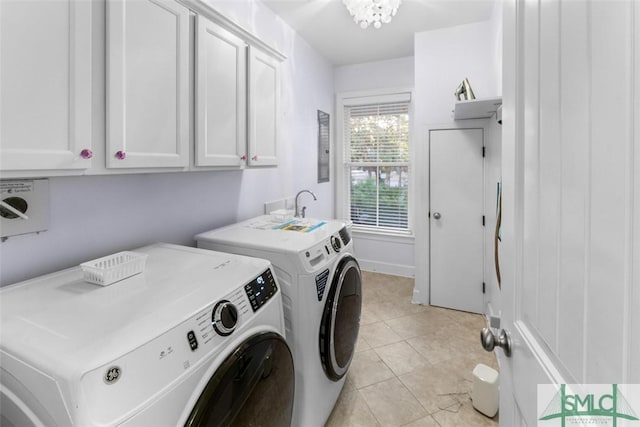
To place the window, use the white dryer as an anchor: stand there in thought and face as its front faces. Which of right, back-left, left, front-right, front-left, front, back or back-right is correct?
left

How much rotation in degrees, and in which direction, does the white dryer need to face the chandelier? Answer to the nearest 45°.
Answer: approximately 90° to its left

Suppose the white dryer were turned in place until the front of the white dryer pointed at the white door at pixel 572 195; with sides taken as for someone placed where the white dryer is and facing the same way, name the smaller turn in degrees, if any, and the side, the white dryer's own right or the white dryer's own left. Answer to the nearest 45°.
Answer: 0° — it already faces it

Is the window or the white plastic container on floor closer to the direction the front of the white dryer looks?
the white plastic container on floor

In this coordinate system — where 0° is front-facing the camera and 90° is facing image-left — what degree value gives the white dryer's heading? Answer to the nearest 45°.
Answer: approximately 315°
